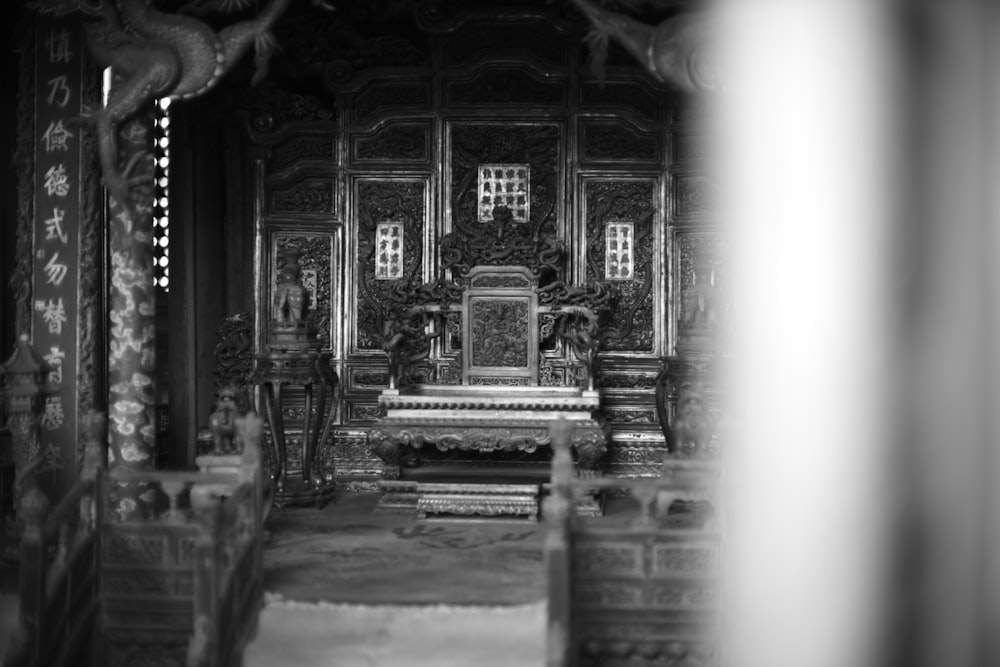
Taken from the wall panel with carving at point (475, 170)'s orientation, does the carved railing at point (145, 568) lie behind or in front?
in front

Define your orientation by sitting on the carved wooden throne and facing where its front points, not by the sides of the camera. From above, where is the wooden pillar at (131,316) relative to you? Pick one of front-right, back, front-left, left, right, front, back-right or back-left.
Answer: front-right

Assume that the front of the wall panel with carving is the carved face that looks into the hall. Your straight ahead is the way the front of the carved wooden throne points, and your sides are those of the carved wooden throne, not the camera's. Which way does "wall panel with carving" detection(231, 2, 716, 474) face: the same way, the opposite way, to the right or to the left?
the same way

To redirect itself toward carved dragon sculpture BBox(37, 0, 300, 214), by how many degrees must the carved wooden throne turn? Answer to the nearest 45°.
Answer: approximately 45° to its right

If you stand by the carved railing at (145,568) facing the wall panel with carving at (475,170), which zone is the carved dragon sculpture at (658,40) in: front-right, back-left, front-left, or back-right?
front-right

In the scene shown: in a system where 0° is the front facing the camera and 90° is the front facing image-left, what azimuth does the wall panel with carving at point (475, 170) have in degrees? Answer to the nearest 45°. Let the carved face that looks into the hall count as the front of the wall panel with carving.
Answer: approximately 0°

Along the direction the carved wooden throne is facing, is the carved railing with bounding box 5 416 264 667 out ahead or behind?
ahead

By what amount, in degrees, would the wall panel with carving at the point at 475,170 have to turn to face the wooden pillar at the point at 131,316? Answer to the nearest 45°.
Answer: approximately 45° to its right

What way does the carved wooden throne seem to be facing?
toward the camera

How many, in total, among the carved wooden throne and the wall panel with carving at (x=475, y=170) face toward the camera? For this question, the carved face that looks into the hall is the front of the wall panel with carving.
2

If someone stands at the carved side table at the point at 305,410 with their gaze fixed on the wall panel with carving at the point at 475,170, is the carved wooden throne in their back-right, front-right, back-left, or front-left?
front-right

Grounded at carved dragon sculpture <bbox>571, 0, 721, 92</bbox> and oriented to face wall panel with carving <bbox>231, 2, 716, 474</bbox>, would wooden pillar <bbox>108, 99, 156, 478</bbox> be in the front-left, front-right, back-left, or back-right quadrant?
front-left
